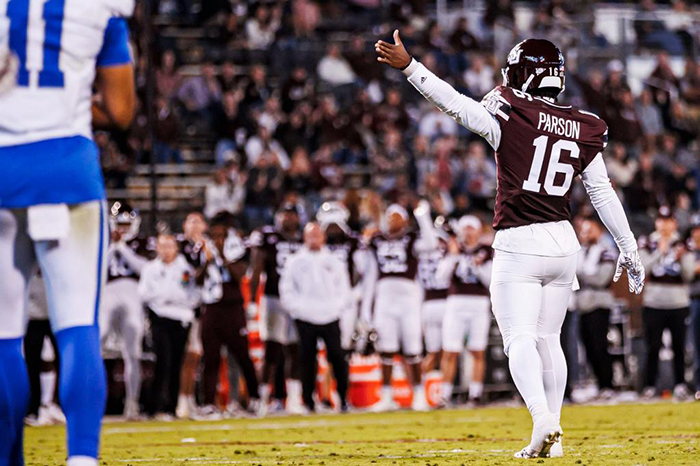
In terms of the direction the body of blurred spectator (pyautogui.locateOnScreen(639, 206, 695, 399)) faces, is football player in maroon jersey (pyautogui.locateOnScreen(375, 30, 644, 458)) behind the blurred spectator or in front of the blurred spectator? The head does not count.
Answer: in front

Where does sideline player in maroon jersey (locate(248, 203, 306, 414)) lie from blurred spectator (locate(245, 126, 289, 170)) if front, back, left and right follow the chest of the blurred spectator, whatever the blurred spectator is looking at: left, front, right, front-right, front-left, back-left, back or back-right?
front

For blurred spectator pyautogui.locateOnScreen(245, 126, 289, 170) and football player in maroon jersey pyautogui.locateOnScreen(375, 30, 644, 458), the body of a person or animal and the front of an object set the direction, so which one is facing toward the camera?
the blurred spectator

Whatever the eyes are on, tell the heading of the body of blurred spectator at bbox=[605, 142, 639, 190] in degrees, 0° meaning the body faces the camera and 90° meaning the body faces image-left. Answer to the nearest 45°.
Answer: approximately 0°

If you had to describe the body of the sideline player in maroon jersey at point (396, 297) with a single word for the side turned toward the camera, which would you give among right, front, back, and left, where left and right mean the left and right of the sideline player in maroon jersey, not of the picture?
front

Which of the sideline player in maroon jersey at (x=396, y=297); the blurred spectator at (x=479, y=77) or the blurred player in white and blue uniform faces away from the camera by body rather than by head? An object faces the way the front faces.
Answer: the blurred player in white and blue uniform

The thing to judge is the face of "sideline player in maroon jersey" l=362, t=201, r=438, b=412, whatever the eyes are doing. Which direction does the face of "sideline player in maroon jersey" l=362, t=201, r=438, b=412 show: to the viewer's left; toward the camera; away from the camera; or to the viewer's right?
toward the camera

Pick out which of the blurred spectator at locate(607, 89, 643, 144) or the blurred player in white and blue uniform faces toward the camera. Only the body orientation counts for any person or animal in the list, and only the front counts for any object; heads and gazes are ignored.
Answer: the blurred spectator

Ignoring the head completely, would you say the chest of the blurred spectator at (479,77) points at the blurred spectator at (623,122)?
no

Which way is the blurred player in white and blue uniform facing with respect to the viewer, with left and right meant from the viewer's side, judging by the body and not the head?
facing away from the viewer

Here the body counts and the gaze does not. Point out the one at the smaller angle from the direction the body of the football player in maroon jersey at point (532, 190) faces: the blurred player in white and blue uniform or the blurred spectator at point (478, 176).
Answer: the blurred spectator

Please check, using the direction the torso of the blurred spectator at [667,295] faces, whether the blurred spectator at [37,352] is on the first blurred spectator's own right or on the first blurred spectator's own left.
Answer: on the first blurred spectator's own right

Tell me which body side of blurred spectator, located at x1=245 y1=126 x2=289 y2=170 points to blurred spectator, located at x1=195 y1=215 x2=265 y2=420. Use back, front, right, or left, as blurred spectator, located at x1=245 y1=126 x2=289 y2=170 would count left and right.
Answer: front

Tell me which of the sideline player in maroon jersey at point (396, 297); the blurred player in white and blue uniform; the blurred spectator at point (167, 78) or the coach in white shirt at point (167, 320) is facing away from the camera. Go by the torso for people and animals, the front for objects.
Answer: the blurred player in white and blue uniform

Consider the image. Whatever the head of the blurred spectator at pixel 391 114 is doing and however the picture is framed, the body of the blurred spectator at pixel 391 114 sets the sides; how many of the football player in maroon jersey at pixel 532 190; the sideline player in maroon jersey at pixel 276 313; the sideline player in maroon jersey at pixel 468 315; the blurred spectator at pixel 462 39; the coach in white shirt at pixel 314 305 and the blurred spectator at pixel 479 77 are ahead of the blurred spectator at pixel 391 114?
4

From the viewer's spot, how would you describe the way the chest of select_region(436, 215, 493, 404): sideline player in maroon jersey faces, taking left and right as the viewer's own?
facing the viewer

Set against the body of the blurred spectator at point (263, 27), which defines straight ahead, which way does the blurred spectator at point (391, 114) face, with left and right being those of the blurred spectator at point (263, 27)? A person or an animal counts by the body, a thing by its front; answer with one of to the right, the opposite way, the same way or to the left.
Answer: the same way

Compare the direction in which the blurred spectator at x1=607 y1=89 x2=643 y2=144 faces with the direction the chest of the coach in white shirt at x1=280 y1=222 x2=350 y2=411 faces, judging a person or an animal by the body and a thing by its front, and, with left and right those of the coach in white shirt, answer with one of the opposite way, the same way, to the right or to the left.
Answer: the same way

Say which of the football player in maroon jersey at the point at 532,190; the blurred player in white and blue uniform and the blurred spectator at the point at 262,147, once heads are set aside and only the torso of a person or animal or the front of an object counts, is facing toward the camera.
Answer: the blurred spectator

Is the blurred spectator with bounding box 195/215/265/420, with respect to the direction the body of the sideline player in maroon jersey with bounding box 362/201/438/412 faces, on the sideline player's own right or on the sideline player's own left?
on the sideline player's own right
